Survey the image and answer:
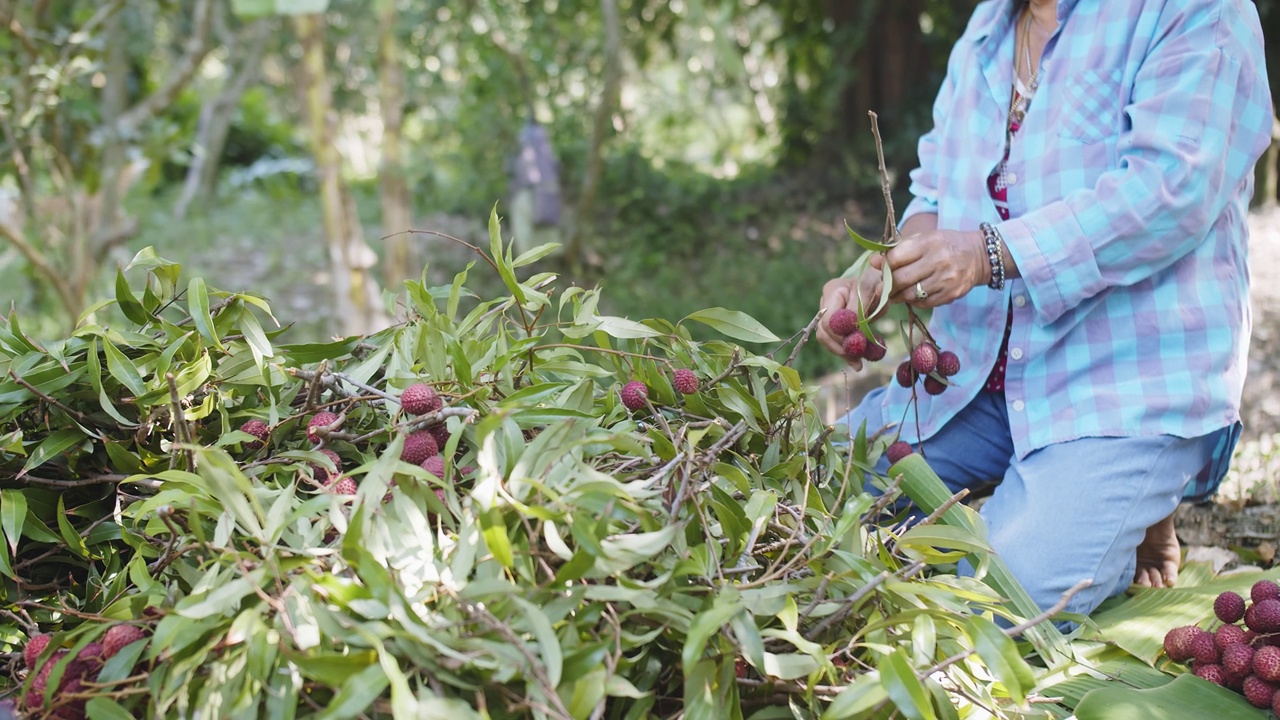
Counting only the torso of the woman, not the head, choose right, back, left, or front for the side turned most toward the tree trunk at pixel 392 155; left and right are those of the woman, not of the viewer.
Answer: right

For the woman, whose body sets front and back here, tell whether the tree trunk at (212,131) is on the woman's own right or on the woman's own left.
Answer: on the woman's own right

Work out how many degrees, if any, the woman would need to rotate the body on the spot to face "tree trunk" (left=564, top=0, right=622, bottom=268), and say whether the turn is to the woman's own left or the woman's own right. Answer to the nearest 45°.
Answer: approximately 90° to the woman's own right

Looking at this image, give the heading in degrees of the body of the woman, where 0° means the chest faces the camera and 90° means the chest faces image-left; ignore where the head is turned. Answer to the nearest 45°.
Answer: approximately 45°

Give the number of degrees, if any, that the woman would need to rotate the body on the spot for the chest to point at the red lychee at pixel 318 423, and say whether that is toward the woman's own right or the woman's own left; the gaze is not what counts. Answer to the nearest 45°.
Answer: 0° — they already face it

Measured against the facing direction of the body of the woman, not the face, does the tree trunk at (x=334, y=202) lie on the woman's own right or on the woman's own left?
on the woman's own right

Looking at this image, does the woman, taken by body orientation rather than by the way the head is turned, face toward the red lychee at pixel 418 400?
yes
